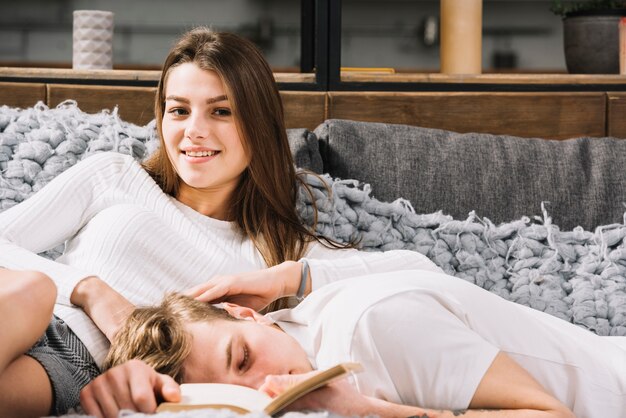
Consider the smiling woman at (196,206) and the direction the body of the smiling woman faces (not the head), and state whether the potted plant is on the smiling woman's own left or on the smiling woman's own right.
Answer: on the smiling woman's own left

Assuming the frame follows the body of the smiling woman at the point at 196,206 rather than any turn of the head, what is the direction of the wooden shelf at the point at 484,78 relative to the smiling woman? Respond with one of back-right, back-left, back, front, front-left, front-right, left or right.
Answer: back-left

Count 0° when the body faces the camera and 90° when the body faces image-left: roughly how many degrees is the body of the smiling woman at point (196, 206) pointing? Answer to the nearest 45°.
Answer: approximately 0°

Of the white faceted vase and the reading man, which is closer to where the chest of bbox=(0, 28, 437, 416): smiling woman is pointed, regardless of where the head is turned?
the reading man
